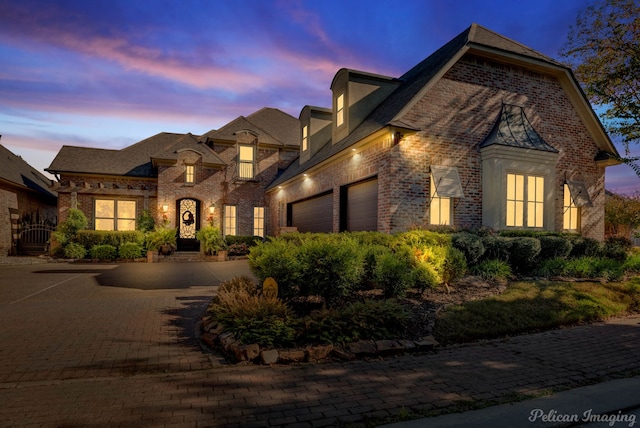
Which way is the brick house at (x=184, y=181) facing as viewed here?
toward the camera

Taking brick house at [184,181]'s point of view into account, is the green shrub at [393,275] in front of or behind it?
in front

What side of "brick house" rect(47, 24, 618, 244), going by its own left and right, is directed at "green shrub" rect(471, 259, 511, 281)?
front

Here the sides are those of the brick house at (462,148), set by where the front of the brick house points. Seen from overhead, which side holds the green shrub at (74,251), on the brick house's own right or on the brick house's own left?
on the brick house's own right

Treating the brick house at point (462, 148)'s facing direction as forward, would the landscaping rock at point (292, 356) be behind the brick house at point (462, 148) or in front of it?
in front

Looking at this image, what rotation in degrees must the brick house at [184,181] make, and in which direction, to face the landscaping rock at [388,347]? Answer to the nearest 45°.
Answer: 0° — it already faces it

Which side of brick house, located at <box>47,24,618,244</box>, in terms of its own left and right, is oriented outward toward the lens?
front
